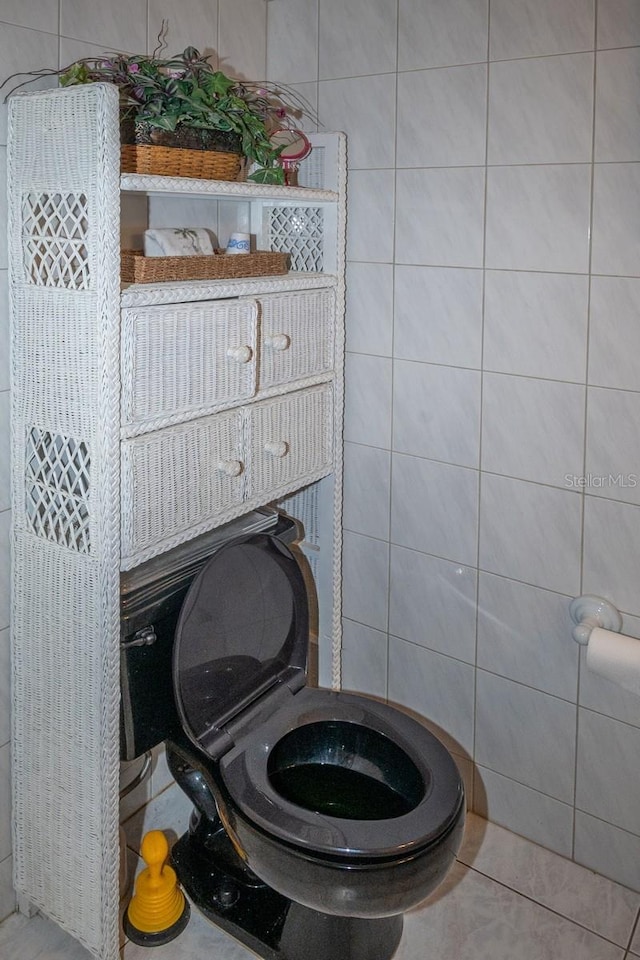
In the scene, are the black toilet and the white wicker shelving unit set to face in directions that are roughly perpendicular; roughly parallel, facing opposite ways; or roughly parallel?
roughly parallel
